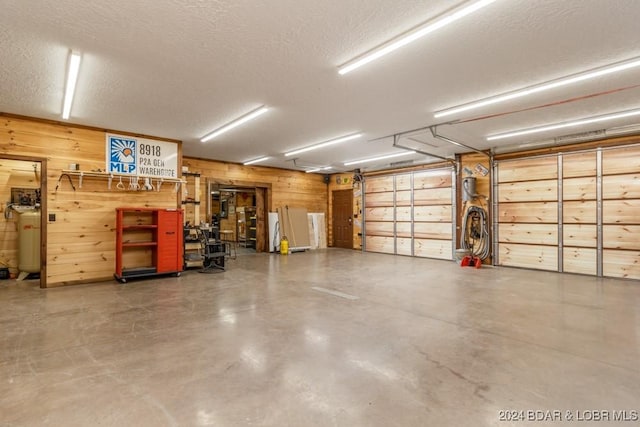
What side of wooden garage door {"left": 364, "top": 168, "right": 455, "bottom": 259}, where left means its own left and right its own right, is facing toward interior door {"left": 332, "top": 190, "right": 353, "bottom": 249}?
right

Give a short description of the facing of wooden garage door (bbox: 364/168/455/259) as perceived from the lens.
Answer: facing the viewer and to the left of the viewer

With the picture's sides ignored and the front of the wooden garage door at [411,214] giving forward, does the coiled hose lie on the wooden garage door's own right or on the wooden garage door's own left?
on the wooden garage door's own left

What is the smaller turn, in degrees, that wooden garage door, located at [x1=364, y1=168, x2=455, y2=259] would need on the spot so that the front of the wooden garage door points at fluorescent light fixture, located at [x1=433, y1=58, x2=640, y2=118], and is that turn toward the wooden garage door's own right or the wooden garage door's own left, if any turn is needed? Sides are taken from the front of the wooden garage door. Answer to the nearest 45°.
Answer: approximately 45° to the wooden garage door's own left

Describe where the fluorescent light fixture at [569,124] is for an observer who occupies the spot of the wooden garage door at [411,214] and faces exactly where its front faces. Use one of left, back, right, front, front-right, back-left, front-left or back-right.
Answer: left

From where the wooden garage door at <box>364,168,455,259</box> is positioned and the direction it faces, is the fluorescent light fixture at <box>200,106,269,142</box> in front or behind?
in front

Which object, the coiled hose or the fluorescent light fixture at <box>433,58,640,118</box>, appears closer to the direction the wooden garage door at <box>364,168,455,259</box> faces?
the fluorescent light fixture

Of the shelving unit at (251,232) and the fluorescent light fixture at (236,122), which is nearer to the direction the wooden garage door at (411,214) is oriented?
the fluorescent light fixture

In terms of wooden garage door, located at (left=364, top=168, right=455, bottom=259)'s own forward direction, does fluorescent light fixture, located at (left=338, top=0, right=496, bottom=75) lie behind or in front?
in front

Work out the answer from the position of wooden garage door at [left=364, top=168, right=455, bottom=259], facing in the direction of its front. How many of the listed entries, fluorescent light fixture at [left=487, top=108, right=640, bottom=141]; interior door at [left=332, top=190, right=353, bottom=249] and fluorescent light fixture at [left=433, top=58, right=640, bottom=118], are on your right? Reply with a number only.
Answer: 1

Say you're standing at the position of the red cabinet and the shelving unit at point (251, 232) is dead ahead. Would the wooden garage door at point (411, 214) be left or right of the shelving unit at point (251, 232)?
right
